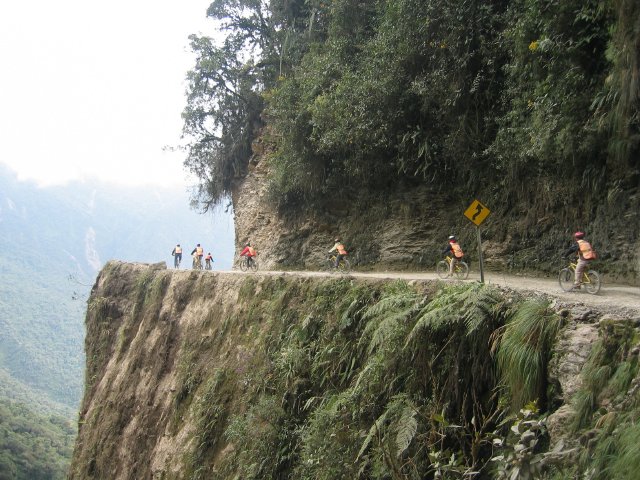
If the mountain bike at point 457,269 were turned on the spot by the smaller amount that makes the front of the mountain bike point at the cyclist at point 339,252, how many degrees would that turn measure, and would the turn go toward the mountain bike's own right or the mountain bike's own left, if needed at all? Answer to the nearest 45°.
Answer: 0° — it already faces them

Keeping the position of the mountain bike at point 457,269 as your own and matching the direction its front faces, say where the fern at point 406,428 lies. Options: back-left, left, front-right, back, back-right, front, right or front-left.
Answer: back-left

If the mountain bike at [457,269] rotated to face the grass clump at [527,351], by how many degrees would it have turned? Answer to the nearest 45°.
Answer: approximately 135° to its left

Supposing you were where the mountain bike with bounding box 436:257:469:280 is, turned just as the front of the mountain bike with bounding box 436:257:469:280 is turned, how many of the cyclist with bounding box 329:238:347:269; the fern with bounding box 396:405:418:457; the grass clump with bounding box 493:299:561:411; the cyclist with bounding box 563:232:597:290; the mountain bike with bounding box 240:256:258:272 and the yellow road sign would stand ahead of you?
2

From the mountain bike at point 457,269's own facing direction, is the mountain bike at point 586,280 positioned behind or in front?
behind

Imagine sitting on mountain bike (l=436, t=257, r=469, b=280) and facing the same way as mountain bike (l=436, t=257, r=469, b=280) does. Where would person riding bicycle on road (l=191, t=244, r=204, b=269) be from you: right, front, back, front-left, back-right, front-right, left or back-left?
front

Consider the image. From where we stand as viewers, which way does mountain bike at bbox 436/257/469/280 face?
facing away from the viewer and to the left of the viewer

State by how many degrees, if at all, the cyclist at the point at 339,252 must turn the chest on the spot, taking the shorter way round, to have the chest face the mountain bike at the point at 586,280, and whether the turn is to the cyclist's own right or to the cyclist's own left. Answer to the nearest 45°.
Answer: approximately 135° to the cyclist's own left

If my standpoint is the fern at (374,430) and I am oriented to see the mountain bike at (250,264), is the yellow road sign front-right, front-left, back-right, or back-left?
front-right

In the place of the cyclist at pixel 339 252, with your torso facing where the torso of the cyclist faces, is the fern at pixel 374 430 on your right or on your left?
on your left

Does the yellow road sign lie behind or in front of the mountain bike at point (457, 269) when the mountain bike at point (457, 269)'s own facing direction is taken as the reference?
behind

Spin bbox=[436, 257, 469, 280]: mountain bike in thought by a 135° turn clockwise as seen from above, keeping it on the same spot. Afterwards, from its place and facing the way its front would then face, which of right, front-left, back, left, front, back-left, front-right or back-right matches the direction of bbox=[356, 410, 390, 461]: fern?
right

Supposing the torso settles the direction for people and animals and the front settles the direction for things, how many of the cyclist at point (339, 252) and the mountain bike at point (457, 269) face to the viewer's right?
0

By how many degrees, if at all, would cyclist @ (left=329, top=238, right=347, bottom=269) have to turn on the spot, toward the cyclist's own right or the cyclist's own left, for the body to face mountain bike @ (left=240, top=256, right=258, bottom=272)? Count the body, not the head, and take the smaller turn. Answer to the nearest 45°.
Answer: approximately 45° to the cyclist's own right

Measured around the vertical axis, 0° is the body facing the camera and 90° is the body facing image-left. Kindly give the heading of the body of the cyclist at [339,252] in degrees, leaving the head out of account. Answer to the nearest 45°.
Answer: approximately 90°
